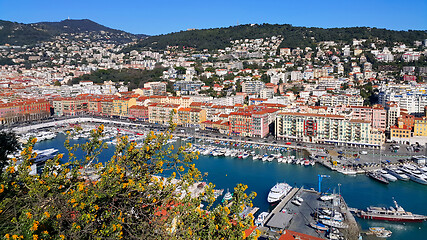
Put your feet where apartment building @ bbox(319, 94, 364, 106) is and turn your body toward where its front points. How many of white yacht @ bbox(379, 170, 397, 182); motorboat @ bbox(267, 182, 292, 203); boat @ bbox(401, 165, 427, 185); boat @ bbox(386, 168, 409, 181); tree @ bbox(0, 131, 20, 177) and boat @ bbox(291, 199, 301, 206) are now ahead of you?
6

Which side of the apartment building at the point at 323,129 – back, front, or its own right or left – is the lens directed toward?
front

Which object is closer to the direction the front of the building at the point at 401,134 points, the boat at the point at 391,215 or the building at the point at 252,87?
the boat

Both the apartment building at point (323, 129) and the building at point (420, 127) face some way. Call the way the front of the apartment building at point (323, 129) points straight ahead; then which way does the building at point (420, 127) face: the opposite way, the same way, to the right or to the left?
the same way

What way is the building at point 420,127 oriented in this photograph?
toward the camera

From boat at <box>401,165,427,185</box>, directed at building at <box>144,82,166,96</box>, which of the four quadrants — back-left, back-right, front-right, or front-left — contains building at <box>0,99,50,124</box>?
front-left

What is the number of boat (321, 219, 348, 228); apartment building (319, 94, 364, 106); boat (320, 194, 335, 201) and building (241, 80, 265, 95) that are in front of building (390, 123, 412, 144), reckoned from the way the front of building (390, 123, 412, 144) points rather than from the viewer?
2

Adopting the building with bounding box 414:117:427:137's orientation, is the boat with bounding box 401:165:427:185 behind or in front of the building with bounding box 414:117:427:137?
in front

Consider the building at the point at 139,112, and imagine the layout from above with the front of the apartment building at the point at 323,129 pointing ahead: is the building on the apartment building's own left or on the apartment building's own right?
on the apartment building's own right

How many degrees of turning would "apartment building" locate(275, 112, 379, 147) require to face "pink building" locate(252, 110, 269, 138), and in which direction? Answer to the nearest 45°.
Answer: approximately 90° to its right

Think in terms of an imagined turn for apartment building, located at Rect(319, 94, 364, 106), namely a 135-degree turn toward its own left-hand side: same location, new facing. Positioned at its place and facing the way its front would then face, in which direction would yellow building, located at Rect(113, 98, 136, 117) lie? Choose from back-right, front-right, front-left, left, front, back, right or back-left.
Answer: back-left

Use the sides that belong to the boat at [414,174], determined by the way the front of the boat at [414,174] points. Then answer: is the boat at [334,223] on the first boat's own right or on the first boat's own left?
on the first boat's own right

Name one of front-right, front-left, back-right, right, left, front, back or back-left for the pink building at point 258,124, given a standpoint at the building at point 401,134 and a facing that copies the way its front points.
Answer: right

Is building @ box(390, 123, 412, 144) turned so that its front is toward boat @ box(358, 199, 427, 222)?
yes

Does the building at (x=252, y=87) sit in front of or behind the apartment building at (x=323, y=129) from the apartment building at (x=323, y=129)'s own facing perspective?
behind

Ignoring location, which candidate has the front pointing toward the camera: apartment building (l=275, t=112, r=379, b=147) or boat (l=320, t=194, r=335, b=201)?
the apartment building
